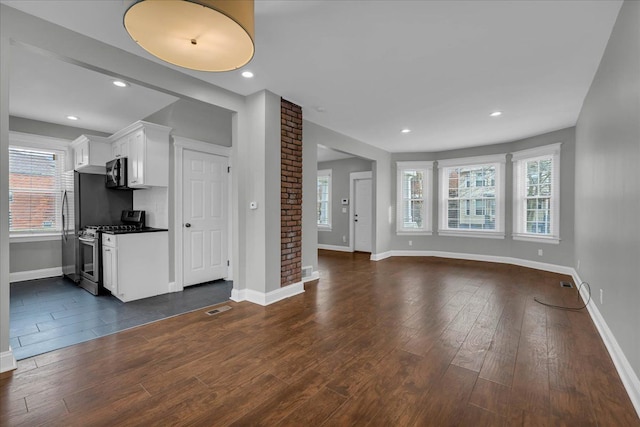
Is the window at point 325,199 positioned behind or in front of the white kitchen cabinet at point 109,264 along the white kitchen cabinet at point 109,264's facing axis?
behind

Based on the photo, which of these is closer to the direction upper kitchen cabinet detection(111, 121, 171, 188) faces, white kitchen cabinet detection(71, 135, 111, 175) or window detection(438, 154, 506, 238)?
the white kitchen cabinet

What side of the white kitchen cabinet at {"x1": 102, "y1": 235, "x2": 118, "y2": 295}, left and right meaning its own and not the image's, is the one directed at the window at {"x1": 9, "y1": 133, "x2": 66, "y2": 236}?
right

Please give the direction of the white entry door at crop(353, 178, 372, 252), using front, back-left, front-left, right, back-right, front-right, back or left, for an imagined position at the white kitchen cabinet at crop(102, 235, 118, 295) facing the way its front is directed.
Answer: back

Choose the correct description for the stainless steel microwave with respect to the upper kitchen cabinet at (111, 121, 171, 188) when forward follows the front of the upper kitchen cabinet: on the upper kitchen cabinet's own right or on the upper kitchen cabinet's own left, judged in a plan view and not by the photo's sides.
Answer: on the upper kitchen cabinet's own right

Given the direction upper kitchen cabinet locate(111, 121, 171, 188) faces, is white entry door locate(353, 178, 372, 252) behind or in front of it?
behind
